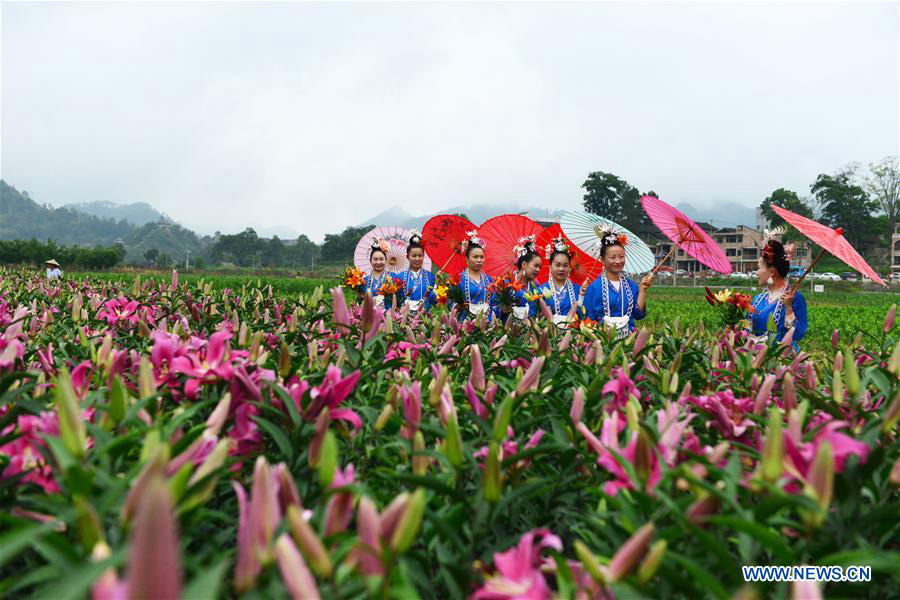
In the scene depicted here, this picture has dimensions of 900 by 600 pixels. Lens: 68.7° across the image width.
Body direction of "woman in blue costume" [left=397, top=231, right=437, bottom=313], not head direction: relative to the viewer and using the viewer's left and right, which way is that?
facing the viewer

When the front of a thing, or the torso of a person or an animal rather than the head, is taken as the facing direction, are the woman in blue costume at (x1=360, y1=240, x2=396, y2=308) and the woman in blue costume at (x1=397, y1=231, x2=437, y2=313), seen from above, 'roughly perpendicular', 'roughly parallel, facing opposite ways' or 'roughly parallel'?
roughly parallel

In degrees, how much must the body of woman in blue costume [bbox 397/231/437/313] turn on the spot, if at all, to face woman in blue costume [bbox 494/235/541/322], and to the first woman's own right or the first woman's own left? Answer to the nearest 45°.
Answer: approximately 45° to the first woman's own left

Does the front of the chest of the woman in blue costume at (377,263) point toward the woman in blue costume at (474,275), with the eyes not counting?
no

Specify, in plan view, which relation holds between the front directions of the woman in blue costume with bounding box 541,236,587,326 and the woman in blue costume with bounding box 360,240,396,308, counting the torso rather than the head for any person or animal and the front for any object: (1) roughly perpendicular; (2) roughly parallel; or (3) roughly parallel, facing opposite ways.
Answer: roughly parallel

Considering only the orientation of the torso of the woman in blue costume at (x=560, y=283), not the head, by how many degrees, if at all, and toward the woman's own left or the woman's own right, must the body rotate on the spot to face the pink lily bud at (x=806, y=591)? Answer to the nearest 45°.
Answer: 0° — they already face it

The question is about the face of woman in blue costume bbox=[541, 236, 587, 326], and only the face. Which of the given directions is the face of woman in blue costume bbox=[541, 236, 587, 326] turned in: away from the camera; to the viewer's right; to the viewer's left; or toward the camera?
toward the camera

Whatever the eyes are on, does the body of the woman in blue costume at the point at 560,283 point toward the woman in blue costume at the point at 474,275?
no

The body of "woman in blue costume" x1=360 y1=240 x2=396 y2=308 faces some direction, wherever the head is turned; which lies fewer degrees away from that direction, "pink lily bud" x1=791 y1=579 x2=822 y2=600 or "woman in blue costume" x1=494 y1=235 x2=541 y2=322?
the pink lily bud

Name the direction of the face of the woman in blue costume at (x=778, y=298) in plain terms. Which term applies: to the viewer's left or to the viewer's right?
to the viewer's left

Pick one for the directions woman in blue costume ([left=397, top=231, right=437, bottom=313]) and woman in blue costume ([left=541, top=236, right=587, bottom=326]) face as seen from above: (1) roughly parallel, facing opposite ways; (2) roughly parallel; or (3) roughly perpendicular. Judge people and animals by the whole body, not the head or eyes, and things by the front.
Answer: roughly parallel

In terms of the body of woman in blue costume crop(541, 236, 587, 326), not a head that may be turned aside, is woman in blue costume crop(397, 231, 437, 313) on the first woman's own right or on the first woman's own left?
on the first woman's own right

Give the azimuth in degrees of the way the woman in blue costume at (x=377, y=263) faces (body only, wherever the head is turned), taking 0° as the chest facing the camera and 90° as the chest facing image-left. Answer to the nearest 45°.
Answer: approximately 0°

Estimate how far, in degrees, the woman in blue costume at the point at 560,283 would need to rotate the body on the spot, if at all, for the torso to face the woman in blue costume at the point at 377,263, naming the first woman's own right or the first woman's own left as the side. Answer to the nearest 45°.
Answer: approximately 135° to the first woman's own right
